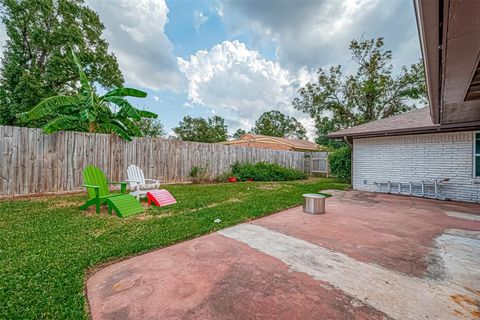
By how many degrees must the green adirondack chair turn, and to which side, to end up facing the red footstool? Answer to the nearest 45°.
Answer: approximately 45° to its left

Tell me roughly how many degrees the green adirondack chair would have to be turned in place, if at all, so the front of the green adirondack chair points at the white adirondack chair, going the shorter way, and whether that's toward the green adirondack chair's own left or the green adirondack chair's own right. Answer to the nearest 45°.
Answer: approximately 90° to the green adirondack chair's own left

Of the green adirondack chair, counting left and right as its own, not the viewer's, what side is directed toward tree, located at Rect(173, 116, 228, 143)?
left

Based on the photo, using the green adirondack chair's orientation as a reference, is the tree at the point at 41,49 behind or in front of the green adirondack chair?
behind

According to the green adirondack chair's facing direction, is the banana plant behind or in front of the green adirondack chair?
behind

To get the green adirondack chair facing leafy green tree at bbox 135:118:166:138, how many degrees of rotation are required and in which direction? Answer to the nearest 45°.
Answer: approximately 135° to its left

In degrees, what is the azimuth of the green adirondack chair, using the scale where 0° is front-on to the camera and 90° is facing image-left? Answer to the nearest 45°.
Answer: approximately 315°

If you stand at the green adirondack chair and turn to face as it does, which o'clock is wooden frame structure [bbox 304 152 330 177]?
The wooden frame structure is roughly at 10 o'clock from the green adirondack chair.

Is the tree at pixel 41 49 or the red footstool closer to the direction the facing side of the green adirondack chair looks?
the red footstool
